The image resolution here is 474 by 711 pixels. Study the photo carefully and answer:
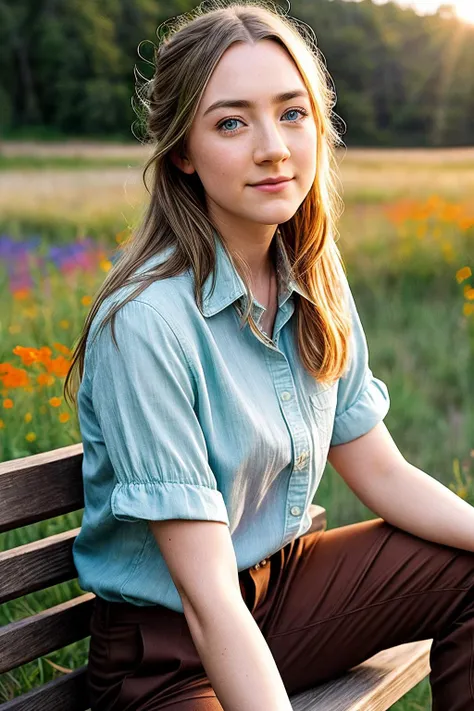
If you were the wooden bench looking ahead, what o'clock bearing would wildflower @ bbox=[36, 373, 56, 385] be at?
The wildflower is roughly at 7 o'clock from the wooden bench.

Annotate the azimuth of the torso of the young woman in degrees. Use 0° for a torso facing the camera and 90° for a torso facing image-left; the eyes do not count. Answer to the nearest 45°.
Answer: approximately 315°

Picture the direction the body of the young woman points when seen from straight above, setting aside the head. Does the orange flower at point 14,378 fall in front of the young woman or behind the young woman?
behind

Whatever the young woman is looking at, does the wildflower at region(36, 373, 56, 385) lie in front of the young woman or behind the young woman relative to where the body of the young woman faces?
behind

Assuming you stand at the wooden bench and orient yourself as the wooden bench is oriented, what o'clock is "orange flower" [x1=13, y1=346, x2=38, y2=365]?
The orange flower is roughly at 7 o'clock from the wooden bench.

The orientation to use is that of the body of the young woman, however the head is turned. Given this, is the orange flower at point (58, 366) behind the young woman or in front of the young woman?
behind

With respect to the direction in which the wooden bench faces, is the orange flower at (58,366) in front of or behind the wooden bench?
behind

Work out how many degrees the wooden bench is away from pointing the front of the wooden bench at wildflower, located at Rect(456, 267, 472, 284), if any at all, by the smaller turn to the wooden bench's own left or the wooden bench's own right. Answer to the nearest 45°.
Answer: approximately 90° to the wooden bench's own left

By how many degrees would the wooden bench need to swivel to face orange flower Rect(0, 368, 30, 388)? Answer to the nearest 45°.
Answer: approximately 135° to its left

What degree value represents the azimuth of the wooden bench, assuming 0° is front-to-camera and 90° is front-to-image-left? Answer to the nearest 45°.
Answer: approximately 315°
